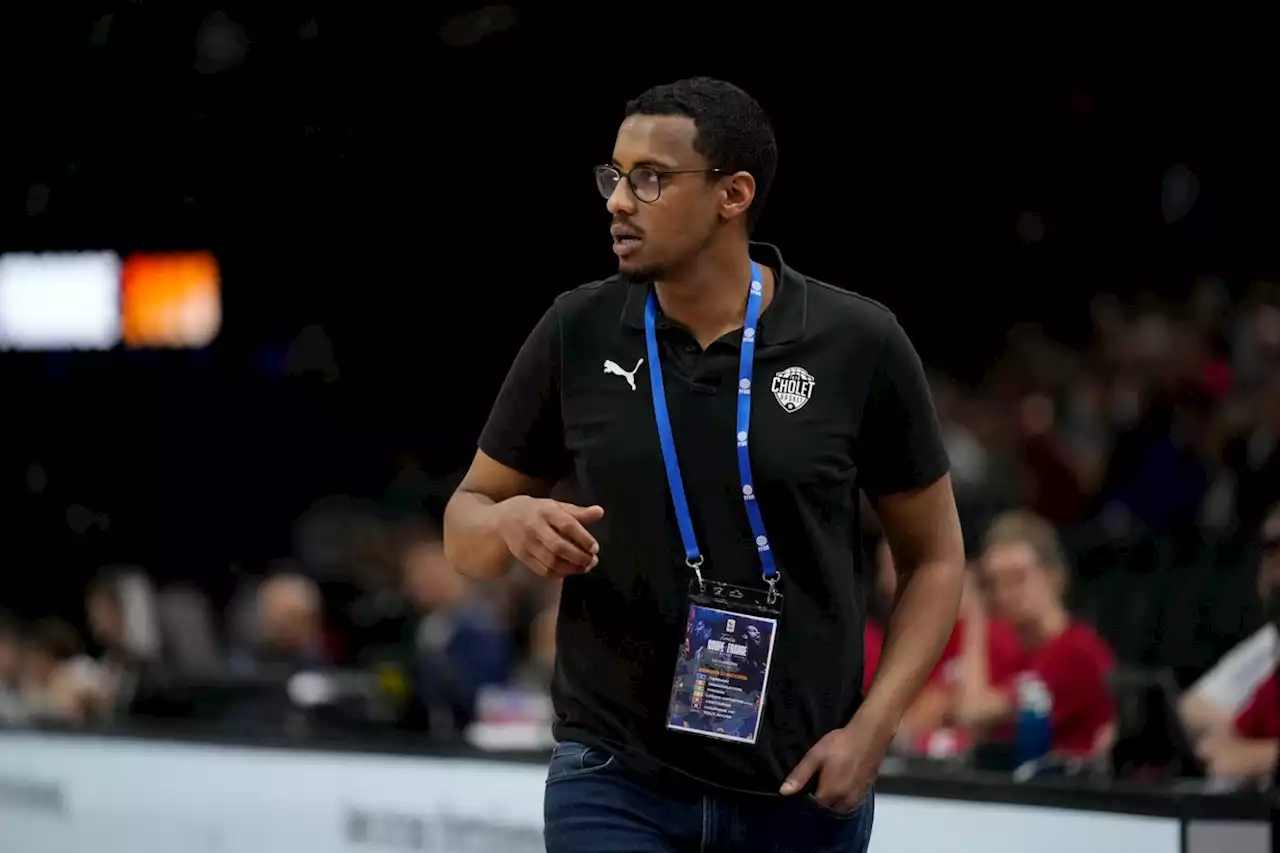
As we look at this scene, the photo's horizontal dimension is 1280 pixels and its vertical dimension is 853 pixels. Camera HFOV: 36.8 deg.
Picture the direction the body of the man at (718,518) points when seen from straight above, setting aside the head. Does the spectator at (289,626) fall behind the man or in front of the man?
behind

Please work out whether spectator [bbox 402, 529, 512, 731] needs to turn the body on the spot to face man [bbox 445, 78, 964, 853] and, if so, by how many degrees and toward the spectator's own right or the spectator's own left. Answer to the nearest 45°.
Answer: approximately 45° to the spectator's own left

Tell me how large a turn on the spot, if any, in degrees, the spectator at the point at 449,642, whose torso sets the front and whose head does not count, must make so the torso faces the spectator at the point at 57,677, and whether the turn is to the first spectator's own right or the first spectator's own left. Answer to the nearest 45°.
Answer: approximately 90° to the first spectator's own right

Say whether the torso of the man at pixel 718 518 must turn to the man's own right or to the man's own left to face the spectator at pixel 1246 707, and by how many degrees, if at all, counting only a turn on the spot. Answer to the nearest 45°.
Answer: approximately 135° to the man's own left

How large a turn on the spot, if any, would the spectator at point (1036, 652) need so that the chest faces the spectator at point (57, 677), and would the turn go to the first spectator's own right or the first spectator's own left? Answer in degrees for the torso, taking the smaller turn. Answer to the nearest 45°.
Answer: approximately 90° to the first spectator's own right

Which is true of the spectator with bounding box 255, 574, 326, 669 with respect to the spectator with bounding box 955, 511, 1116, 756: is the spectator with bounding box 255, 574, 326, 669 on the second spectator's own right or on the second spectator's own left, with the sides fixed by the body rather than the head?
on the second spectator's own right

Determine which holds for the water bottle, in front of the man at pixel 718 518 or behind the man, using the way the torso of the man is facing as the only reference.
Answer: behind

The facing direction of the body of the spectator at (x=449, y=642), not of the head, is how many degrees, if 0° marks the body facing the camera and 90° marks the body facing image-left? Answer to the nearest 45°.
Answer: approximately 45°

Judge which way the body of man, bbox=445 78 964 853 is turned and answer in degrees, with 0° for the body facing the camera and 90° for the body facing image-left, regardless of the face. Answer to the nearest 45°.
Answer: approximately 0°

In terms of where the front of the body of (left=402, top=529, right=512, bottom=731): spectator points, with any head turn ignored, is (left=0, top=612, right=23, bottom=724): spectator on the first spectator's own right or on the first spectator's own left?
on the first spectator's own right

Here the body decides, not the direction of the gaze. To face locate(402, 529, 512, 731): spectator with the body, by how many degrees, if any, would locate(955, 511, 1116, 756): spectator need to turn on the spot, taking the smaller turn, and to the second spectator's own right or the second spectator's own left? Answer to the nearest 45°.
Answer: approximately 90° to the second spectator's own right

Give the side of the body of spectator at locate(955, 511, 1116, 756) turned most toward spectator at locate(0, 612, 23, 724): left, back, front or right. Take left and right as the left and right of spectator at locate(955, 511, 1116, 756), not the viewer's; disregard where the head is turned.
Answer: right
